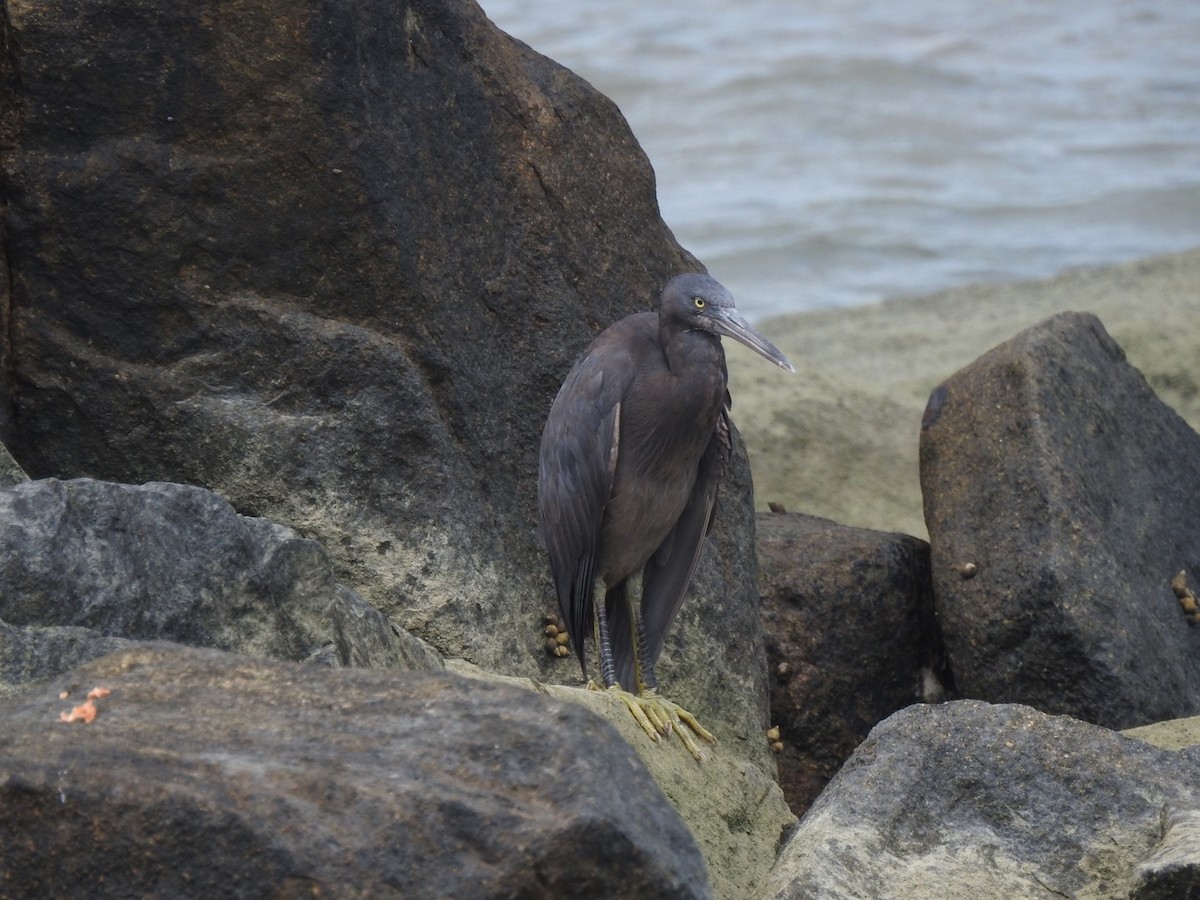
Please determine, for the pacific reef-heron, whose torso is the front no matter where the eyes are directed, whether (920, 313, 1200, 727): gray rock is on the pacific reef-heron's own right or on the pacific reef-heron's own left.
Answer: on the pacific reef-heron's own left

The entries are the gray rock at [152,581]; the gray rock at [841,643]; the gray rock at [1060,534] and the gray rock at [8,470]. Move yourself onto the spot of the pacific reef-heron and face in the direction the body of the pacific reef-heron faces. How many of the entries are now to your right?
2

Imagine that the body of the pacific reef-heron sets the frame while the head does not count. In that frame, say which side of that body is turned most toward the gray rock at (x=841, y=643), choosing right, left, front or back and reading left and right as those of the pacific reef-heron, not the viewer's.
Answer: left

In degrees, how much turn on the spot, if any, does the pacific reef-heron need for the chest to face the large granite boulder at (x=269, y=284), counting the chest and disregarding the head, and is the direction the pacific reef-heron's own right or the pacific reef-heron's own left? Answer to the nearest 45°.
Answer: approximately 135° to the pacific reef-heron's own right

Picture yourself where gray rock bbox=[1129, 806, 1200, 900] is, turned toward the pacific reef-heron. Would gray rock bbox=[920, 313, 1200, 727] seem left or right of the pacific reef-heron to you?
right

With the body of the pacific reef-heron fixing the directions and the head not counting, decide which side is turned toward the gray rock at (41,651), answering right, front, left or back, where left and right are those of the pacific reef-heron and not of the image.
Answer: right

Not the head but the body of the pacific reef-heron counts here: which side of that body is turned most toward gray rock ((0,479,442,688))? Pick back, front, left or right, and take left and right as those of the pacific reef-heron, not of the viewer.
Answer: right

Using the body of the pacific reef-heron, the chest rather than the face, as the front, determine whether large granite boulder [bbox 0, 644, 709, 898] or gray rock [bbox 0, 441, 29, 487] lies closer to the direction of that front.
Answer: the large granite boulder

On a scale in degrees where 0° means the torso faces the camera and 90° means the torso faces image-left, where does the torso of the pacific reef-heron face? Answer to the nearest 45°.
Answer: approximately 315°

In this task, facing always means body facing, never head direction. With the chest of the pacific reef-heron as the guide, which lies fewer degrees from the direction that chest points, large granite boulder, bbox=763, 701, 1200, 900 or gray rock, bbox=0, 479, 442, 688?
the large granite boulder

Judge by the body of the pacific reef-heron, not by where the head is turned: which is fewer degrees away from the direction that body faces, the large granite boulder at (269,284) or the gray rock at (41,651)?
the gray rock
